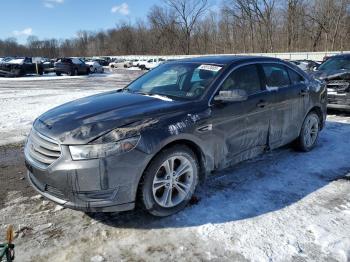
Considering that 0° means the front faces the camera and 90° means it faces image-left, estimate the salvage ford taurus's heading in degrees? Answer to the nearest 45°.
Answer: approximately 45°

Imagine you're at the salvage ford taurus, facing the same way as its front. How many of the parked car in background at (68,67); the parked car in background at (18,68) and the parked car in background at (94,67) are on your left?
0

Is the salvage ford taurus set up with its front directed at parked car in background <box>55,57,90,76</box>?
no

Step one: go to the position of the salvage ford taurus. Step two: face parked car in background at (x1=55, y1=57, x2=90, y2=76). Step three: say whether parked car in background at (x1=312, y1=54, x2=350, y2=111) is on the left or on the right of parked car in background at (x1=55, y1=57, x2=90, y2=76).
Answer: right

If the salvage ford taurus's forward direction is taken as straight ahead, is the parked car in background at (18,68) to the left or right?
on its right

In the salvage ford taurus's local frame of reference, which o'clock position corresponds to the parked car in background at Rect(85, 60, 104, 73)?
The parked car in background is roughly at 4 o'clock from the salvage ford taurus.

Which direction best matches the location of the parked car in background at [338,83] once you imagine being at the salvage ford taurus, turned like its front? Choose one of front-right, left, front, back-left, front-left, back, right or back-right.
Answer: back
